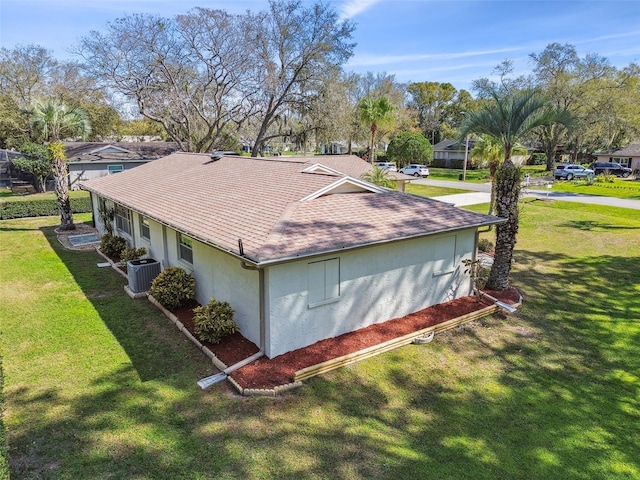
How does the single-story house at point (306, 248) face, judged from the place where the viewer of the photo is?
facing away from the viewer and to the right of the viewer

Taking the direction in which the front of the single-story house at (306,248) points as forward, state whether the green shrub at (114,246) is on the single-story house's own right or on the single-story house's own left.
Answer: on the single-story house's own left

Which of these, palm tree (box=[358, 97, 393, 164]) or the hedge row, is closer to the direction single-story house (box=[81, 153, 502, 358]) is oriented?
the palm tree

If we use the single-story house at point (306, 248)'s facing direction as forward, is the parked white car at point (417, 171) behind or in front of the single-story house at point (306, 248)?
in front

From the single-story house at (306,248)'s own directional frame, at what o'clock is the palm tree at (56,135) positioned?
The palm tree is roughly at 9 o'clock from the single-story house.

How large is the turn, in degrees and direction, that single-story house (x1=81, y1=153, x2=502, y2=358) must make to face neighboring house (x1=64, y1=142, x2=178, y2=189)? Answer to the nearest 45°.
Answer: approximately 90° to its left

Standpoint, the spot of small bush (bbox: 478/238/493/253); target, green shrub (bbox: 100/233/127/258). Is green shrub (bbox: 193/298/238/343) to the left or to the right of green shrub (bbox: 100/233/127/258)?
left

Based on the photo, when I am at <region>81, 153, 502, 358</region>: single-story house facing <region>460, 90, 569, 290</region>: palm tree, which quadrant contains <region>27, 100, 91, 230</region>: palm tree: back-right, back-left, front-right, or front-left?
back-left

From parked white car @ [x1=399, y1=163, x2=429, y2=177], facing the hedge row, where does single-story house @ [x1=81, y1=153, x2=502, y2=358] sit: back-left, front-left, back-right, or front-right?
front-left

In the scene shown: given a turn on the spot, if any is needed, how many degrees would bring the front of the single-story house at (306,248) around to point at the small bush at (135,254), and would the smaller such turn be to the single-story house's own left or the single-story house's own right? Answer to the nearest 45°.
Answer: approximately 90° to the single-story house's own left

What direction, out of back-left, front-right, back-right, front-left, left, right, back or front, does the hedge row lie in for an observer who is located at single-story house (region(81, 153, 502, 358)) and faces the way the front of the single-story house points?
left

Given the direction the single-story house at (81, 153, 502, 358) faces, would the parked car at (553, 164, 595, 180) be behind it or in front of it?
in front

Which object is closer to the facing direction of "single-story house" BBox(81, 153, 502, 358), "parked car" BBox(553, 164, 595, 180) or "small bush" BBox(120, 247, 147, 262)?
the parked car
